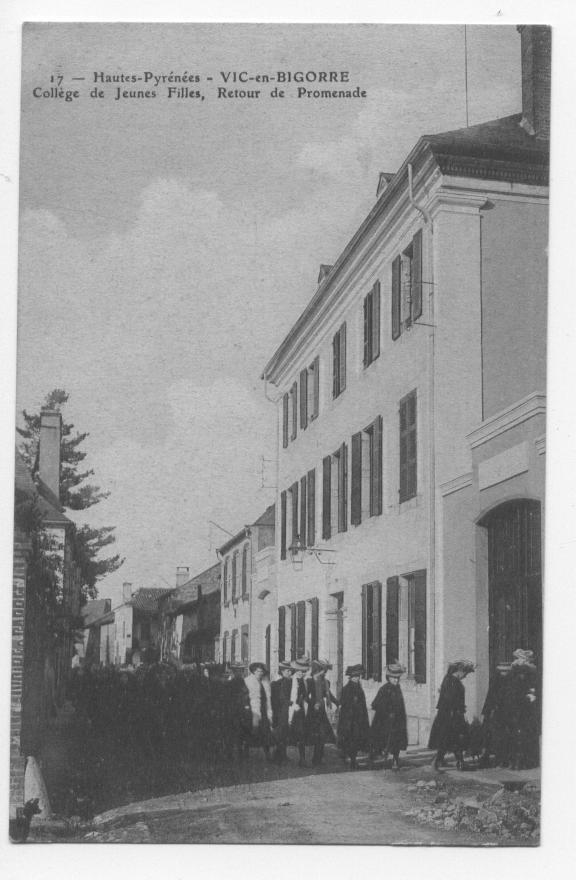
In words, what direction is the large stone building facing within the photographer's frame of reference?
facing the viewer and to the left of the viewer

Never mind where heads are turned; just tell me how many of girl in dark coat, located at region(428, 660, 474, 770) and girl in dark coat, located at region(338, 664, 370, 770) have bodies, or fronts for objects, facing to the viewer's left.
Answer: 0
